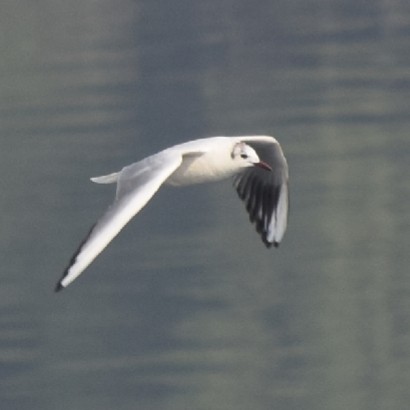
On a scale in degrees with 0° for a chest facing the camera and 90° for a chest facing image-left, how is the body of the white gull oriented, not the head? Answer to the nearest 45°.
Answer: approximately 315°
